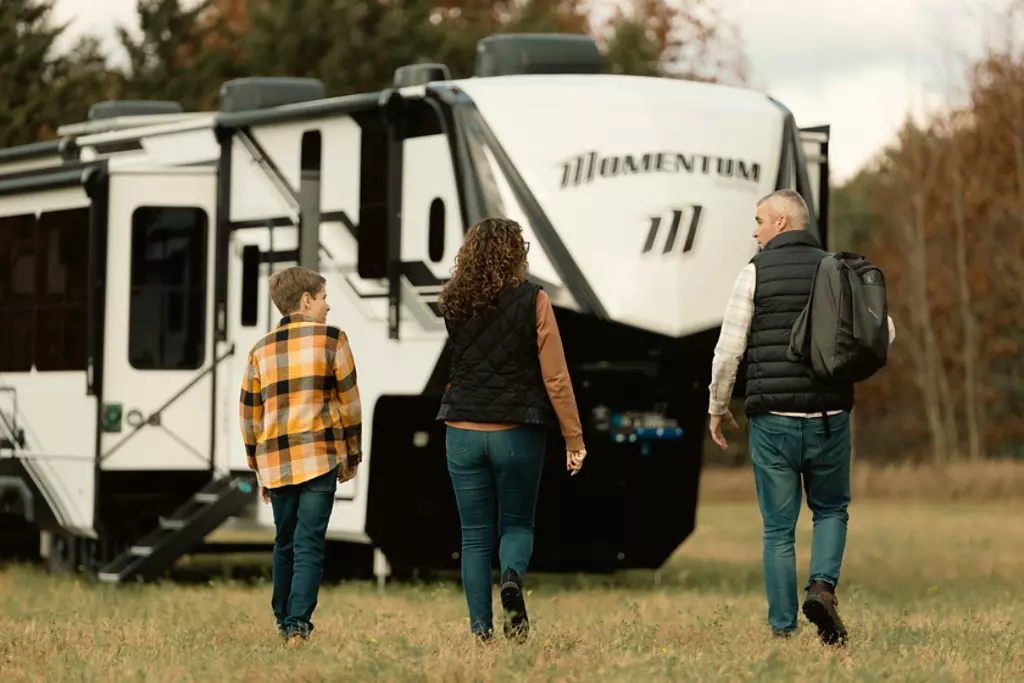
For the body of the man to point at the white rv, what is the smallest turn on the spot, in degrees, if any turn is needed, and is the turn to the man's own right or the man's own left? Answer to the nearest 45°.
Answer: approximately 45° to the man's own left

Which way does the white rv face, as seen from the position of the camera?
facing the viewer and to the right of the viewer

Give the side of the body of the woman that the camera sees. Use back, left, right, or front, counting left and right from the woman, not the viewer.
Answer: back

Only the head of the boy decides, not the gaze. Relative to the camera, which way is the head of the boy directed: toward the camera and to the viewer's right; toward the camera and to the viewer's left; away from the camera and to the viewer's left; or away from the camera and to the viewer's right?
away from the camera and to the viewer's right

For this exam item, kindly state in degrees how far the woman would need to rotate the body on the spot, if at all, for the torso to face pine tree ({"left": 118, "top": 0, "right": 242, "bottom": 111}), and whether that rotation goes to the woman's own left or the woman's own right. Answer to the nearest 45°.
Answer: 0° — they already face it

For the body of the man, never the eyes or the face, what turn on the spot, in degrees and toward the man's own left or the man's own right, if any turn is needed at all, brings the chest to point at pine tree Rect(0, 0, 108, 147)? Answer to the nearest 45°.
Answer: approximately 45° to the man's own left

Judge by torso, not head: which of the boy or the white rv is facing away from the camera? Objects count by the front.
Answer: the boy

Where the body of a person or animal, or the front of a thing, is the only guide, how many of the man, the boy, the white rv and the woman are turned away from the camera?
3

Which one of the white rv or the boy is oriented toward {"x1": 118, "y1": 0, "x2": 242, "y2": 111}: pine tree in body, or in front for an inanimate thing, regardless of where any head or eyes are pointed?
the boy

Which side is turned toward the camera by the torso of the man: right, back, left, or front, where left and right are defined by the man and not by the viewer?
back

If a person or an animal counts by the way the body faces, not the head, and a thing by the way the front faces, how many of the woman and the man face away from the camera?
2

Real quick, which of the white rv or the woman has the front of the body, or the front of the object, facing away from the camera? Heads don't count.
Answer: the woman

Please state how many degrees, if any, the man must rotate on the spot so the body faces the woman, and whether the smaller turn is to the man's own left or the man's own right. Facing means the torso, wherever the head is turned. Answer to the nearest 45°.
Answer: approximately 135° to the man's own left

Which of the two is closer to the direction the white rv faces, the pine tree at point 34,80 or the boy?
the boy

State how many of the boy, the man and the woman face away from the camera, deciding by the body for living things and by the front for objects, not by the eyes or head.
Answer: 3

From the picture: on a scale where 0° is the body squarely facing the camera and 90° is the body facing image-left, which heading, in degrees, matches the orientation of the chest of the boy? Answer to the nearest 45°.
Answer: approximately 180°
